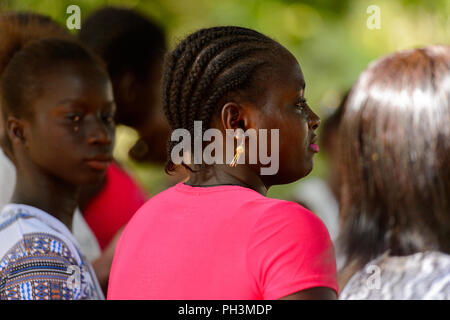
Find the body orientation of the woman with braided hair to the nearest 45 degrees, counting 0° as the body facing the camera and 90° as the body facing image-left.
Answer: approximately 225°

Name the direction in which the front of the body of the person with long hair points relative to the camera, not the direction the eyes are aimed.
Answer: away from the camera

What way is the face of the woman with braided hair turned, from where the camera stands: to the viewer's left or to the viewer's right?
to the viewer's right

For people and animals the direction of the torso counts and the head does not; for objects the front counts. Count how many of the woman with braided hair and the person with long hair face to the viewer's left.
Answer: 0

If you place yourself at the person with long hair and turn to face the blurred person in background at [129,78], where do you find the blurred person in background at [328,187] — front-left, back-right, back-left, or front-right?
front-right

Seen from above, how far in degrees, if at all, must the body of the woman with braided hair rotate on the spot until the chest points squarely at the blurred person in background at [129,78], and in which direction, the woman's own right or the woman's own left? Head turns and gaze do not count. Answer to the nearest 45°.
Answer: approximately 45° to the woman's own left

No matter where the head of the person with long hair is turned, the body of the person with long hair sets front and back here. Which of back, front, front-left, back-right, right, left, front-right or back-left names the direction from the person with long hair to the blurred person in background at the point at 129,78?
front-left

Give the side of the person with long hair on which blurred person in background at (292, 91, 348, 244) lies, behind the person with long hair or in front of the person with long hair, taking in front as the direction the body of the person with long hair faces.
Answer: in front

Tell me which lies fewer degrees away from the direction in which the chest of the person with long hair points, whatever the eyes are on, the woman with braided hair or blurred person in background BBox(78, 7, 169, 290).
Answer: the blurred person in background

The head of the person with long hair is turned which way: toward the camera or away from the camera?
away from the camera
